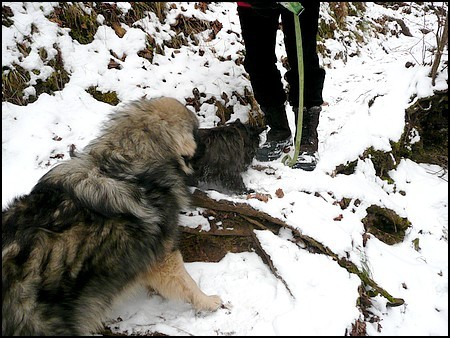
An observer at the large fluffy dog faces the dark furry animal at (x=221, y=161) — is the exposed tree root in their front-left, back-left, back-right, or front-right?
front-right

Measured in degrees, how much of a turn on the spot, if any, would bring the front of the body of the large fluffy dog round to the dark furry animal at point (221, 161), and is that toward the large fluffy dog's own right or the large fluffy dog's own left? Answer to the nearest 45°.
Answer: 0° — it already faces it

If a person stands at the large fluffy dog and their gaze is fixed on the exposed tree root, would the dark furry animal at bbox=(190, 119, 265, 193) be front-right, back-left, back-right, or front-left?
front-left

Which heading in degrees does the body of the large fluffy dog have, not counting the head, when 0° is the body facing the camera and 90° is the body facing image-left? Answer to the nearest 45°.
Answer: approximately 225°

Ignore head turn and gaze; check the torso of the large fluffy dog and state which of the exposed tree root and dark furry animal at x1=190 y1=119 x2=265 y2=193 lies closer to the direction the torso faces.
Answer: the dark furry animal

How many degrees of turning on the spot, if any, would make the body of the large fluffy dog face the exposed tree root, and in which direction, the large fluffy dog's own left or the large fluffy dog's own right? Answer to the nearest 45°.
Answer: approximately 45° to the large fluffy dog's own right
